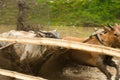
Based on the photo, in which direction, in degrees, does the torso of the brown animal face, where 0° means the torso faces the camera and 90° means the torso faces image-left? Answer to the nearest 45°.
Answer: approximately 270°
